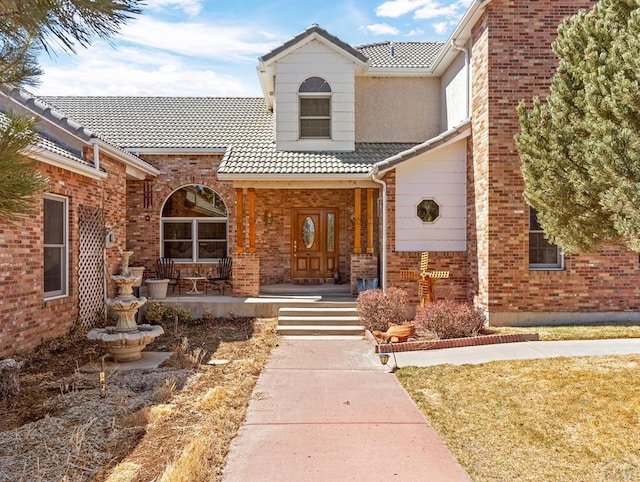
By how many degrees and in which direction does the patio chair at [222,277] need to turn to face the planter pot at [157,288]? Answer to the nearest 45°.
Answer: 0° — it already faces it

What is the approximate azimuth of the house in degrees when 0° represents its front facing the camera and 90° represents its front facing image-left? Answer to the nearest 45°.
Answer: approximately 0°

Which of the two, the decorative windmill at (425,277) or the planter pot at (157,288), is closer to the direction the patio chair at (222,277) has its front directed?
the planter pot

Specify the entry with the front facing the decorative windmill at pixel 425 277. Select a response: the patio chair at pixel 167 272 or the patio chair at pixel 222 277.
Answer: the patio chair at pixel 167 272

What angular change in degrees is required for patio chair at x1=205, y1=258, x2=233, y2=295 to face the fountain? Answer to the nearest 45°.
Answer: approximately 45° to its left

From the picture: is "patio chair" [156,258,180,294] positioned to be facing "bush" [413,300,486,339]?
yes

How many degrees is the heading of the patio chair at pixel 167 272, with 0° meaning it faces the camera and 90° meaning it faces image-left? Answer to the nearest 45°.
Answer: approximately 315°

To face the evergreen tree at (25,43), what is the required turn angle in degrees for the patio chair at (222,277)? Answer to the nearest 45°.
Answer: approximately 45° to its left
